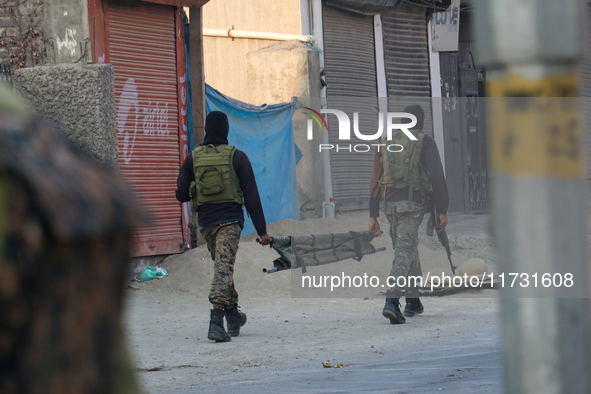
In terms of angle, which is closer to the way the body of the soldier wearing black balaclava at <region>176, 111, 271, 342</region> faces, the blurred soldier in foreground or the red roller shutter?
the red roller shutter

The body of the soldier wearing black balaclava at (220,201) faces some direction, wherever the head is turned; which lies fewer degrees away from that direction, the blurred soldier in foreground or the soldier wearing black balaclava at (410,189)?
the soldier wearing black balaclava

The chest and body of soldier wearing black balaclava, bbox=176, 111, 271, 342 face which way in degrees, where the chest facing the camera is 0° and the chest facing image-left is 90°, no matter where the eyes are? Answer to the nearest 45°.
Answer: approximately 180°

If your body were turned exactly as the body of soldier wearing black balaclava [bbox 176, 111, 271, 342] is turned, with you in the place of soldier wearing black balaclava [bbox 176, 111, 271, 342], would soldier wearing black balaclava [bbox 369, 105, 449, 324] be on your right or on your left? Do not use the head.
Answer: on your right
